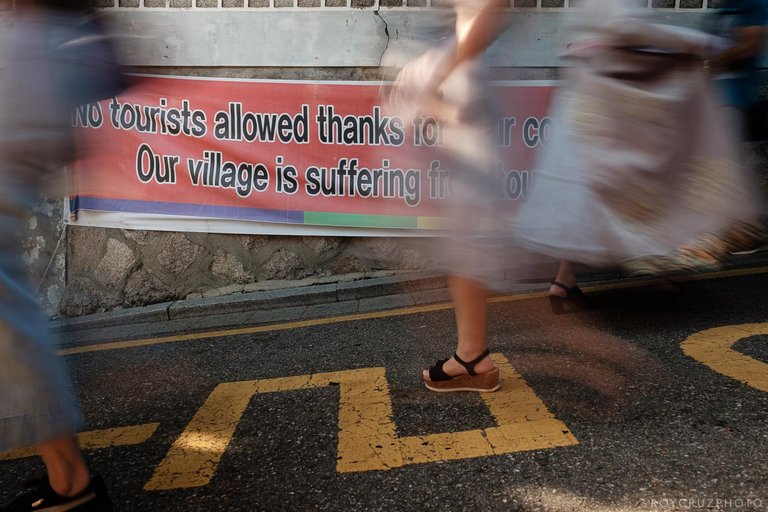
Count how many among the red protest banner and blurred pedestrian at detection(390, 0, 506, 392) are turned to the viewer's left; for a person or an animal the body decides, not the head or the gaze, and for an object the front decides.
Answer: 1

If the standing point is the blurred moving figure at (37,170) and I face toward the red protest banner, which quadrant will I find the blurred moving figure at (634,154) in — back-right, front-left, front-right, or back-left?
front-right

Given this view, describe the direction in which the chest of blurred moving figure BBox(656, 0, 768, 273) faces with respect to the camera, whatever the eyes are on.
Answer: to the viewer's left

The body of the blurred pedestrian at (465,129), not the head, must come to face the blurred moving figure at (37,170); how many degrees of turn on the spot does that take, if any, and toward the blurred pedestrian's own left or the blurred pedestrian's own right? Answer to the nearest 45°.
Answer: approximately 45° to the blurred pedestrian's own left

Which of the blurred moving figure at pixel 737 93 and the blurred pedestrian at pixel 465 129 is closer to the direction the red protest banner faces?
the blurred pedestrian

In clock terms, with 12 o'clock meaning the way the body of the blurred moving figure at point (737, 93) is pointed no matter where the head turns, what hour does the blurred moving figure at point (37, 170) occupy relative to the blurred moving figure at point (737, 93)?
the blurred moving figure at point (37, 170) is roughly at 10 o'clock from the blurred moving figure at point (737, 93).

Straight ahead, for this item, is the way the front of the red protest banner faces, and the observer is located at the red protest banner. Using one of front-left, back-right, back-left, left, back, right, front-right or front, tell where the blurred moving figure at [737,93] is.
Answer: front-left

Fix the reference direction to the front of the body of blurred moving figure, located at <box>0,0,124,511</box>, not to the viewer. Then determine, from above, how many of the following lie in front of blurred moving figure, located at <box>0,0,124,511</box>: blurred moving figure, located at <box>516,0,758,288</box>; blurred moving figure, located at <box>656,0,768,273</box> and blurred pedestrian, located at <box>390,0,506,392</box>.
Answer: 0

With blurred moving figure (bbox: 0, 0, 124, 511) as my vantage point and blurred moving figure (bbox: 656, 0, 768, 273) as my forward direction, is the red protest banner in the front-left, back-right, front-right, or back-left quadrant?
front-left

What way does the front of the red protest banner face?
toward the camera

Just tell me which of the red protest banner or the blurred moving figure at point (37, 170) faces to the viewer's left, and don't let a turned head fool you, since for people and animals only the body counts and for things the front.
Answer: the blurred moving figure

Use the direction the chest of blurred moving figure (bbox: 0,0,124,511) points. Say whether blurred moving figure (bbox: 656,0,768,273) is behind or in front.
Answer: behind

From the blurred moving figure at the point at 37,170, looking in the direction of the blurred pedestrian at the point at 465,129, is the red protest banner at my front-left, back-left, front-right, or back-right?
front-left

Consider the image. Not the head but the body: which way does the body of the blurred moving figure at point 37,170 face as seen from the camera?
to the viewer's left

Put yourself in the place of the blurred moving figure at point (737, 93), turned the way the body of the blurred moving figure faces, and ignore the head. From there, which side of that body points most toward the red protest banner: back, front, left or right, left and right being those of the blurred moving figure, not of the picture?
front

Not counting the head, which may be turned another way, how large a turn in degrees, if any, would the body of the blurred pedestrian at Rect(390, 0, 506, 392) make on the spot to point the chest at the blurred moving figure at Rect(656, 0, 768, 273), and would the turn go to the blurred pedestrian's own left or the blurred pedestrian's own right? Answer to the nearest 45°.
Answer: approximately 135° to the blurred pedestrian's own right

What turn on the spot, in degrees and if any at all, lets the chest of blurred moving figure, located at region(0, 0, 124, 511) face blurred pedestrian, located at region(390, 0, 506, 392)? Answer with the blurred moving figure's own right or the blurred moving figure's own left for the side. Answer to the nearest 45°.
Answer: approximately 180°

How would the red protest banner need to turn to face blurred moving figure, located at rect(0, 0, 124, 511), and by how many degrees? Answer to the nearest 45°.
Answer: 0° — it already faces them

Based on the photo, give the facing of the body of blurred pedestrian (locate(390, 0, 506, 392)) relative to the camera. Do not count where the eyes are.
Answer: to the viewer's left
